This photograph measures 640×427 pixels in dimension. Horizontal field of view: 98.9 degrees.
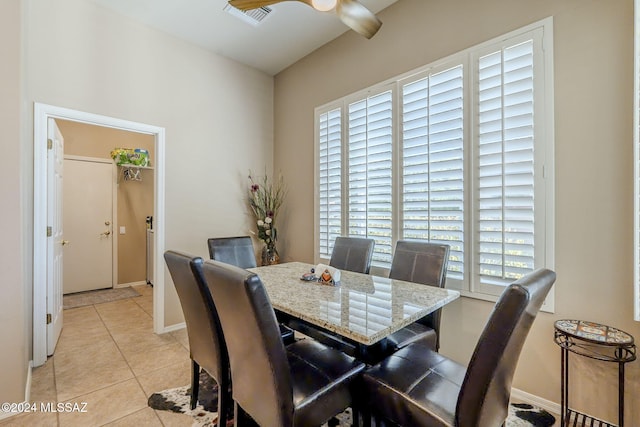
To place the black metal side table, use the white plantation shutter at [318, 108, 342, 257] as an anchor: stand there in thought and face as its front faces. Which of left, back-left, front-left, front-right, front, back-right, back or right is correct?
left

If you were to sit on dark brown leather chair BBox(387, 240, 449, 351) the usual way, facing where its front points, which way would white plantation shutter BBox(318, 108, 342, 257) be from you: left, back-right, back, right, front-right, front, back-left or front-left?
right

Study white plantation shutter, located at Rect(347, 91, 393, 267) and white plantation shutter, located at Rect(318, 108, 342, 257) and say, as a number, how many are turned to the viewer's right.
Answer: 0

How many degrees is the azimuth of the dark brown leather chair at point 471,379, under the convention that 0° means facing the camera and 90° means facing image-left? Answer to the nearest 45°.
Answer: approximately 135°

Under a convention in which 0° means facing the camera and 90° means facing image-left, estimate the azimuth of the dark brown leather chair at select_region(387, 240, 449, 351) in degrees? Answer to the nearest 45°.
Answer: approximately 45°

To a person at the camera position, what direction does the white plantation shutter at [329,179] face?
facing the viewer and to the left of the viewer

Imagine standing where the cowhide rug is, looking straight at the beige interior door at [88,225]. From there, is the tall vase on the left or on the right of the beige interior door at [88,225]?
right

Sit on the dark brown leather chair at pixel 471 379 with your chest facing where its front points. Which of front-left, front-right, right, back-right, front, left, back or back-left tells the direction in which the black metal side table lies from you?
right

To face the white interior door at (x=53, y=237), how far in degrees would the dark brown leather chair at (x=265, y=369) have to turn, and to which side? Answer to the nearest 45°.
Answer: approximately 90° to its left

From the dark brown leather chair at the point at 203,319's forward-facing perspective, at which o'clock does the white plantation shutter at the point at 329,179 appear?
The white plantation shutter is roughly at 12 o'clock from the dark brown leather chair.

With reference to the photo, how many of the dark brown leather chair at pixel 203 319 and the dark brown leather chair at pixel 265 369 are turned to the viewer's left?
0
